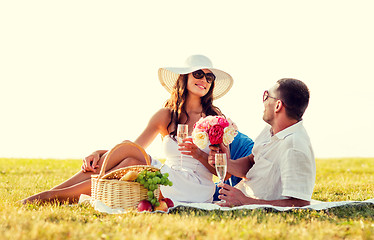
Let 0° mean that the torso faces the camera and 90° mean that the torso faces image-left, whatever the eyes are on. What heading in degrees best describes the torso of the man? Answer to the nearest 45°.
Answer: approximately 90°

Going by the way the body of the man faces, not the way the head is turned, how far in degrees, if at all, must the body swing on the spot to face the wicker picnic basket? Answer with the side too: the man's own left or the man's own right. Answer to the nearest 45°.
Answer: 0° — they already face it
